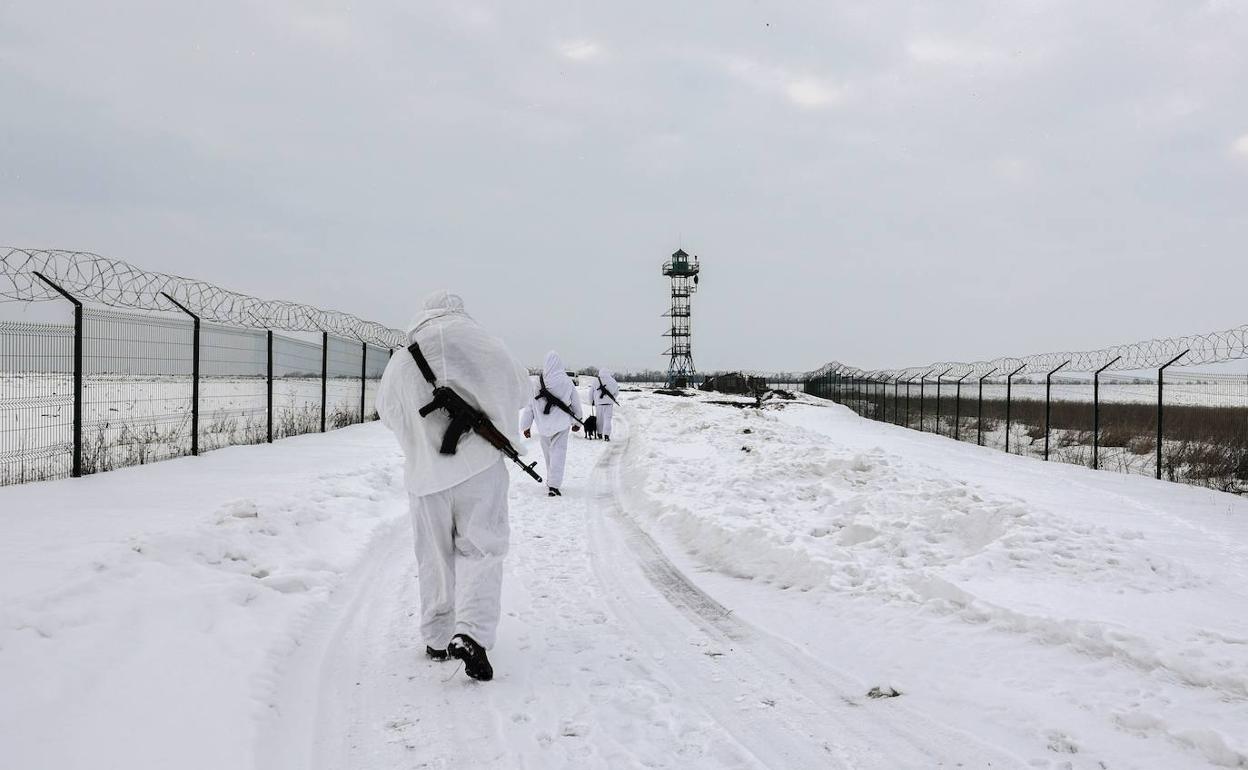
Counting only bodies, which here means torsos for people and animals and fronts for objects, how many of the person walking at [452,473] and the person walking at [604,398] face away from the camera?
2

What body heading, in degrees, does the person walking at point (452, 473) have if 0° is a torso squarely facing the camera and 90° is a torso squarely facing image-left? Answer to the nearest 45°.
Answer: approximately 180°

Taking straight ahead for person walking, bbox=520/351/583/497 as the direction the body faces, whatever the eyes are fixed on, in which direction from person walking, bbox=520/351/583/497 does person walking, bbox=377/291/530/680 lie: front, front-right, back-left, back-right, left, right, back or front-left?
back

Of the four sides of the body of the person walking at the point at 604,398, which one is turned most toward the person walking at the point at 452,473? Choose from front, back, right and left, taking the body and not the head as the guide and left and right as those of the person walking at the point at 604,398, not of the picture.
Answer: back

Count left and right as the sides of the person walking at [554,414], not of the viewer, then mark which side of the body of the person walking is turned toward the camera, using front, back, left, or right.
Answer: back

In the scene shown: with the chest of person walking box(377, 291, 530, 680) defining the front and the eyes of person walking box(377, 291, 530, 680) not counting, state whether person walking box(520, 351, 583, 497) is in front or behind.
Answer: in front

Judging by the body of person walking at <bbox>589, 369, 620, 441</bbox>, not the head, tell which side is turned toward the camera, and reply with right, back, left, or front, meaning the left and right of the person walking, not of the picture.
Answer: back

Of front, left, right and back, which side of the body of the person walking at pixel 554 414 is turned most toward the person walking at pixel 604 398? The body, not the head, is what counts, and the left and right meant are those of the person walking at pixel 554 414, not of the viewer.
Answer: front
